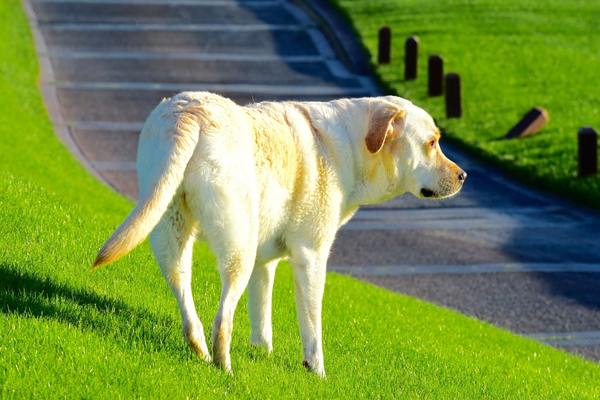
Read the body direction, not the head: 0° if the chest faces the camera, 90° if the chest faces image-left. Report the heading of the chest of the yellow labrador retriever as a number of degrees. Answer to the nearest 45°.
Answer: approximately 225°

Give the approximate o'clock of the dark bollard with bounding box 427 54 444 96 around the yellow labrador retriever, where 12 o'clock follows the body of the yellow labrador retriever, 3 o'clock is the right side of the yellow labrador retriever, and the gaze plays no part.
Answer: The dark bollard is roughly at 11 o'clock from the yellow labrador retriever.

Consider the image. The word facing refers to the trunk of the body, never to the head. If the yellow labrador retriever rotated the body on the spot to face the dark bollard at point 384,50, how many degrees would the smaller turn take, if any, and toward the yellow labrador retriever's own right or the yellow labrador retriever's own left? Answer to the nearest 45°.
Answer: approximately 45° to the yellow labrador retriever's own left

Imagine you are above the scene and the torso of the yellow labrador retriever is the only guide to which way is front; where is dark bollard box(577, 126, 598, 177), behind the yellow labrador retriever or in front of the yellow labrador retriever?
in front

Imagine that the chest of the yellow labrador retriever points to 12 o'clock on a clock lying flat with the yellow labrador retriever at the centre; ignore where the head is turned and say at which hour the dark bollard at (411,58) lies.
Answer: The dark bollard is roughly at 11 o'clock from the yellow labrador retriever.

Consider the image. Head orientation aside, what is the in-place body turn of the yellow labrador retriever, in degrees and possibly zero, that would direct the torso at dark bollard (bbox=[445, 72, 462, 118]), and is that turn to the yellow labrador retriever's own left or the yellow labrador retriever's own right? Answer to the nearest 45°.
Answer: approximately 45° to the yellow labrador retriever's own left
